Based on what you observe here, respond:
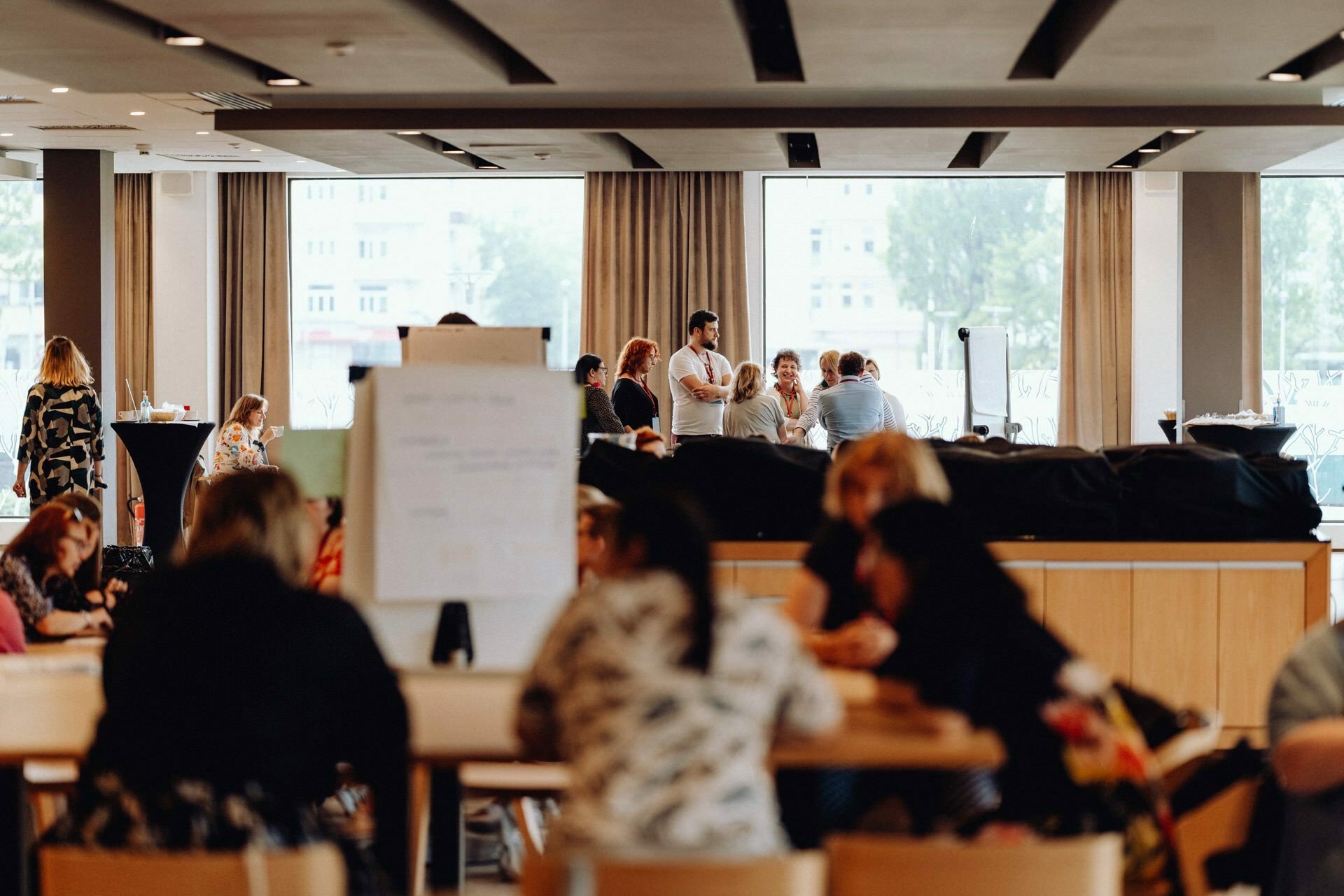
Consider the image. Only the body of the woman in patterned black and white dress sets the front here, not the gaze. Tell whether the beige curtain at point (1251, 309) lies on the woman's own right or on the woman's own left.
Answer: on the woman's own right

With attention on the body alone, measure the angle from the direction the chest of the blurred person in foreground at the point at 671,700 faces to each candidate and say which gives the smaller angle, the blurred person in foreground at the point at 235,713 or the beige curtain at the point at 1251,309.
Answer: the beige curtain

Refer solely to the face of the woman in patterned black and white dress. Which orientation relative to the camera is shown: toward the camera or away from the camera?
away from the camera

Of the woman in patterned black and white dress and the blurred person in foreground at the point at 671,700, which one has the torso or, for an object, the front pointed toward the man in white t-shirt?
the blurred person in foreground

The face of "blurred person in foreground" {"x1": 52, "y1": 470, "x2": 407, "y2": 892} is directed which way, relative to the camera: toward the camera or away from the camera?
away from the camera

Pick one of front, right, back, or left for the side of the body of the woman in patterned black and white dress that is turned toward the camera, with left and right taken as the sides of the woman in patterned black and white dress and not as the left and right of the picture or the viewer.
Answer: back

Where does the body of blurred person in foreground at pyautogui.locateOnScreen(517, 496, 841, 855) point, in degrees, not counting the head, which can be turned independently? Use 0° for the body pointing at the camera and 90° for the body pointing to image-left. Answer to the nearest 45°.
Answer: approximately 180°
